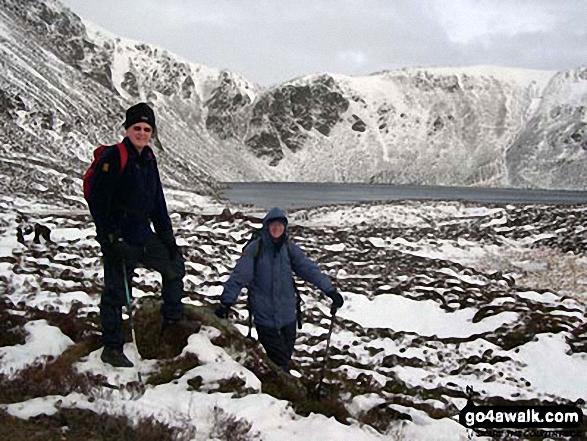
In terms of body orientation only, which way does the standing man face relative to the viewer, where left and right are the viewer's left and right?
facing the viewer and to the right of the viewer

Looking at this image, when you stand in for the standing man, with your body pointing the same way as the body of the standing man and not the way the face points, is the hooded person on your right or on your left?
on your left

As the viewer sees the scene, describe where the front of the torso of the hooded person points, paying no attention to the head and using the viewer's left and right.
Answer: facing the viewer

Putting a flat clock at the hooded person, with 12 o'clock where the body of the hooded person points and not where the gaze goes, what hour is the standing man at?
The standing man is roughly at 2 o'clock from the hooded person.

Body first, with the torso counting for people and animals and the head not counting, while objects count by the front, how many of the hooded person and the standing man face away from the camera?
0
